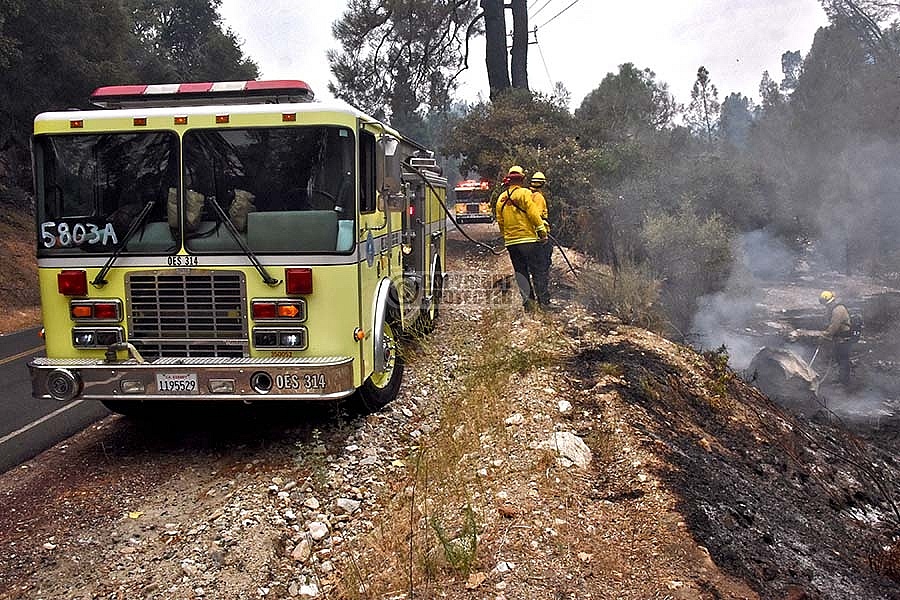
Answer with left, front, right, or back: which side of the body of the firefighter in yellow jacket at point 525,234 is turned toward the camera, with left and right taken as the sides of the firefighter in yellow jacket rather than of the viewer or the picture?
back

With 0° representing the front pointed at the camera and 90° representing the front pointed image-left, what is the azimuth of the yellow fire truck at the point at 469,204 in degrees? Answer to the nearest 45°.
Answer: approximately 0°

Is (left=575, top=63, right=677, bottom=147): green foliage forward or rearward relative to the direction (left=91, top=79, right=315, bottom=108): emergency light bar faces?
rearward

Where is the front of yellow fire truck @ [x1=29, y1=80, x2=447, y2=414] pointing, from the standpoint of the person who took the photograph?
facing the viewer

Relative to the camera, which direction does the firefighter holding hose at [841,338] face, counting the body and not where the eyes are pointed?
to the viewer's left

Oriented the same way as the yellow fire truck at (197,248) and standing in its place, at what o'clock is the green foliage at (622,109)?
The green foliage is roughly at 7 o'clock from the yellow fire truck.

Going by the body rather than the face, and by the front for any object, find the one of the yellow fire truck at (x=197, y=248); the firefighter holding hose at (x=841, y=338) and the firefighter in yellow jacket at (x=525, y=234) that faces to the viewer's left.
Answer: the firefighter holding hose

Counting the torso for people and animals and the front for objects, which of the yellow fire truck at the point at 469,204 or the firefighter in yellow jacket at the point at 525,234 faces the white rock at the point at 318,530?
the yellow fire truck

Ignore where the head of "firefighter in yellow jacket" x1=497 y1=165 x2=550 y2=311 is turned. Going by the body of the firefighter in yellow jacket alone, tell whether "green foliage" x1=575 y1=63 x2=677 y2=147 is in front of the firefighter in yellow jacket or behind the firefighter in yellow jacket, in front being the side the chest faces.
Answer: in front

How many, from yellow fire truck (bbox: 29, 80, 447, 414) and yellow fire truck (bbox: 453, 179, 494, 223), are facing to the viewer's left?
0
